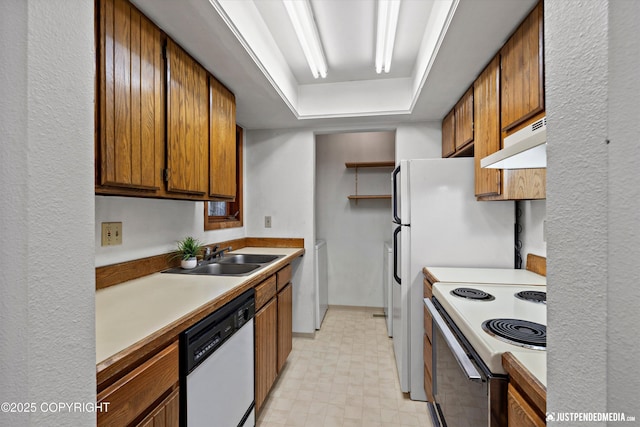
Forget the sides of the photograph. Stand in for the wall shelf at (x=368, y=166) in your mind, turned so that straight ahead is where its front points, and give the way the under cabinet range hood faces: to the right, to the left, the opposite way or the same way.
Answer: to the right

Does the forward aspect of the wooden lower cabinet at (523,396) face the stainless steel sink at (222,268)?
no

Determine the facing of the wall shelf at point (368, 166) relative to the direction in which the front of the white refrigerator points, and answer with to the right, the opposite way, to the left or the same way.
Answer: to the left

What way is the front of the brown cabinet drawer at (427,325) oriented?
to the viewer's left

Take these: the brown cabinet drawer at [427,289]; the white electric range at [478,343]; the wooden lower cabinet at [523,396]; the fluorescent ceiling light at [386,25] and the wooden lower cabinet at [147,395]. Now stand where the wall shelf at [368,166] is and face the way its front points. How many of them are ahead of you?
5

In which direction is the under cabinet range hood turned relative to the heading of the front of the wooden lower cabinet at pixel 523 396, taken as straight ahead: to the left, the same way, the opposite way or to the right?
the same way

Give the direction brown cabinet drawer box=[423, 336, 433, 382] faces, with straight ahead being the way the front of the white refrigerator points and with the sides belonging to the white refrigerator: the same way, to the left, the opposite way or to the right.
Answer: the same way

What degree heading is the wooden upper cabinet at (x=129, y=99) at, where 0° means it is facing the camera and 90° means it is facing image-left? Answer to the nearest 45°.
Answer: approximately 315°

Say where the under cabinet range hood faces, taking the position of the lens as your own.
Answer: facing the viewer and to the left of the viewer

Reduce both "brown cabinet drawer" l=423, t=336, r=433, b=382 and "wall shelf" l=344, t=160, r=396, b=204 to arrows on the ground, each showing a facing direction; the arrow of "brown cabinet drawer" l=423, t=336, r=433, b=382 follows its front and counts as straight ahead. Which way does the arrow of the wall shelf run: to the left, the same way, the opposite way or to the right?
to the left

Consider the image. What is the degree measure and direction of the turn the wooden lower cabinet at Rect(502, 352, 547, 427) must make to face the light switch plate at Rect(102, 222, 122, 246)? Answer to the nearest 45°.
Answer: approximately 45° to its right

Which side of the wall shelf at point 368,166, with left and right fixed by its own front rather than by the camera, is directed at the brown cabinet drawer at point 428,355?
front

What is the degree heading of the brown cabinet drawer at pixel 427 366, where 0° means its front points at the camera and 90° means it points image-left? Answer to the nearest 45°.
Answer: approximately 90°

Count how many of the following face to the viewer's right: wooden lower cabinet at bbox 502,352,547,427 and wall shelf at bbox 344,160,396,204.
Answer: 0

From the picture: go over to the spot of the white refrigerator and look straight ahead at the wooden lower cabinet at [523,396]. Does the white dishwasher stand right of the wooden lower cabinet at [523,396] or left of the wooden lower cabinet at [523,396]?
right

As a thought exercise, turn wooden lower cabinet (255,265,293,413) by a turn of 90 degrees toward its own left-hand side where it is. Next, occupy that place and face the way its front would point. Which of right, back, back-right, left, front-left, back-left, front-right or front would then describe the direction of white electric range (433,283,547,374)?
back-right

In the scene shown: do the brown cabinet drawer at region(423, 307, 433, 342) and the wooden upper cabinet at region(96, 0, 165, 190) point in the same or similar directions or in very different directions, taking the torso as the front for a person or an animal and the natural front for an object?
very different directions

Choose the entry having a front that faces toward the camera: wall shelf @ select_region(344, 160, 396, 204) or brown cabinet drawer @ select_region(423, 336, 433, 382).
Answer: the wall shelf

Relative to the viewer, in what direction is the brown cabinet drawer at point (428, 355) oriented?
to the viewer's left

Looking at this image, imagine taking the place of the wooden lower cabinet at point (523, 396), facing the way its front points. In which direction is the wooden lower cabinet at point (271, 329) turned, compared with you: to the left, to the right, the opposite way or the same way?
the opposite way
